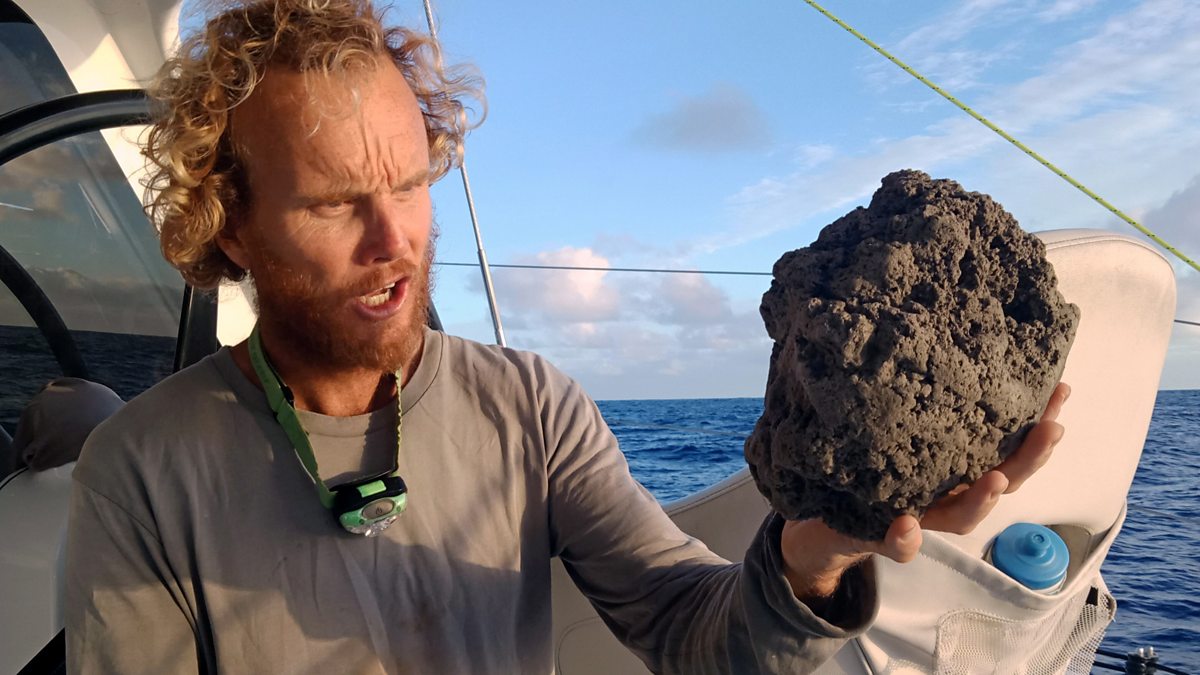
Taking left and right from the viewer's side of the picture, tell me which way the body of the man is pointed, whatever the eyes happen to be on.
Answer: facing the viewer and to the right of the viewer

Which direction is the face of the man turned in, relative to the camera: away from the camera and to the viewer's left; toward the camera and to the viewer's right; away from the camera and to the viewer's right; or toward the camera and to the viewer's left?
toward the camera and to the viewer's right
